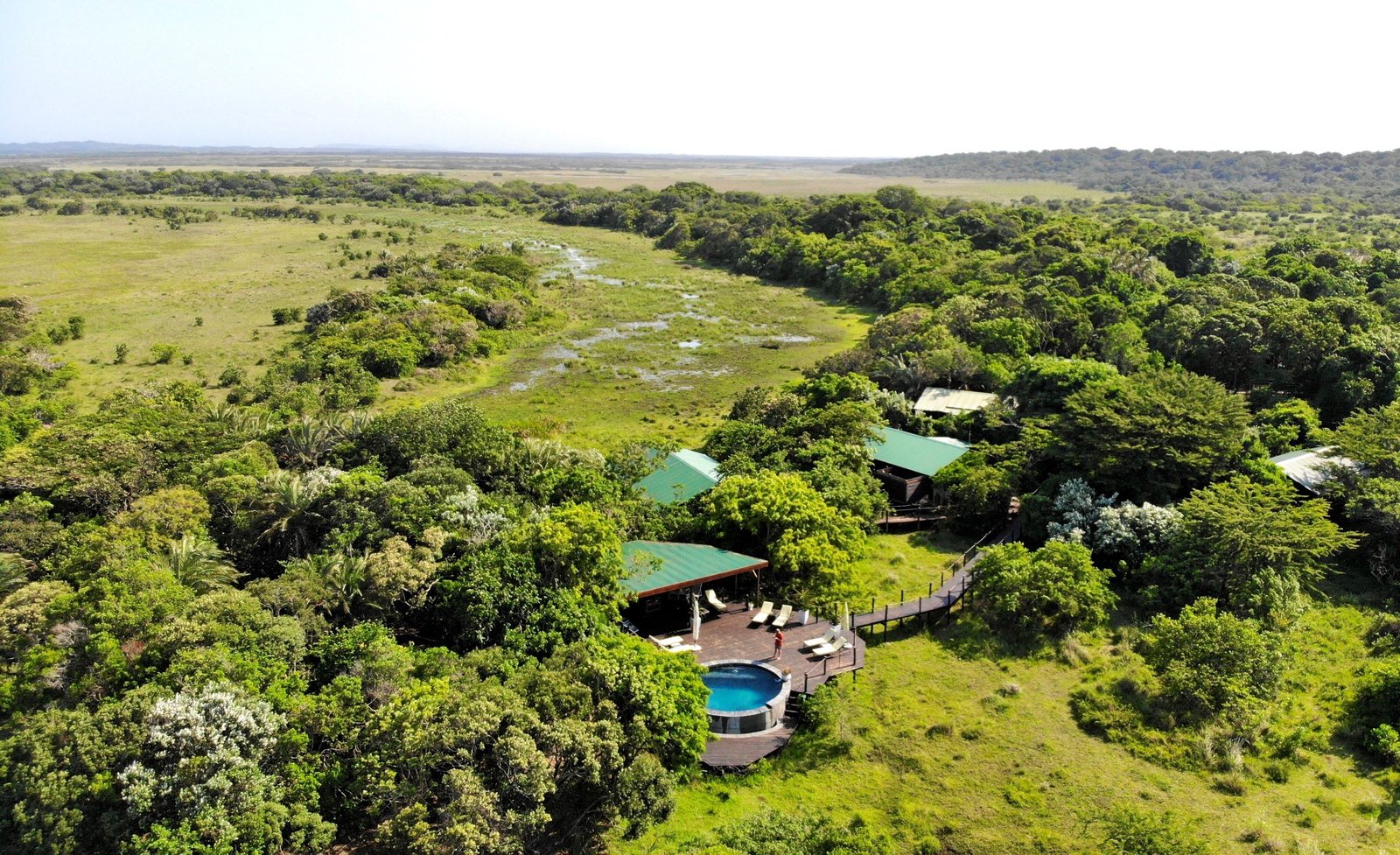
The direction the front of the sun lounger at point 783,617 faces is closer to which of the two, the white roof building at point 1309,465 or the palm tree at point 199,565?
the palm tree

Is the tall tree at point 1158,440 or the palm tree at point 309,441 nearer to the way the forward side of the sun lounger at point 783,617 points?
the palm tree

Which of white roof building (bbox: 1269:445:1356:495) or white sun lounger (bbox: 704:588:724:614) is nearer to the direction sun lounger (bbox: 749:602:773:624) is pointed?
the white sun lounger

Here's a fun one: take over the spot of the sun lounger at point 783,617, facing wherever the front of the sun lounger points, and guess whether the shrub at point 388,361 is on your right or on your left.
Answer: on your right

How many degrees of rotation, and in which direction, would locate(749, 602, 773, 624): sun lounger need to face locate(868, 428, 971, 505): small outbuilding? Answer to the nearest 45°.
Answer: approximately 180°

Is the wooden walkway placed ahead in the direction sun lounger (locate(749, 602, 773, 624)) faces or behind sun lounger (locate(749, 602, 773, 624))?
behind

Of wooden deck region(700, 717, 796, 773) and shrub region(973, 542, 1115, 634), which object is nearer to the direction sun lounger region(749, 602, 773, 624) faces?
the wooden deck

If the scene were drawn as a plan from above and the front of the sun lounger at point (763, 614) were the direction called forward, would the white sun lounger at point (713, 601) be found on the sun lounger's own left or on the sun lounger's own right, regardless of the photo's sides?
on the sun lounger's own right

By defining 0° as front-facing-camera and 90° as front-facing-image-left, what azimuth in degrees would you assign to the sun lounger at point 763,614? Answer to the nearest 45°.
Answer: approximately 45°

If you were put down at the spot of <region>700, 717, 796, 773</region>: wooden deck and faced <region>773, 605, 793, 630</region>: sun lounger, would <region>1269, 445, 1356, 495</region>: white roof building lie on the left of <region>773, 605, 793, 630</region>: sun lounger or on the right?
right
